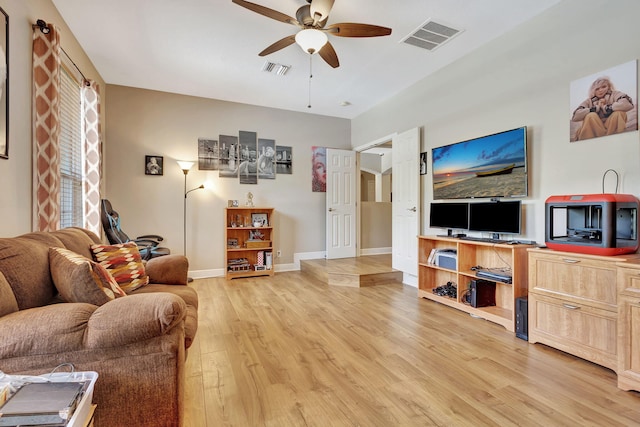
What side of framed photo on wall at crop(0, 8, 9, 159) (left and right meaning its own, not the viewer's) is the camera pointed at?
right

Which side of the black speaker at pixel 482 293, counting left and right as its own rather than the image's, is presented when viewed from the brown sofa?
front

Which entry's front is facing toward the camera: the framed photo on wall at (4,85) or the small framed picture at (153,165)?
the small framed picture

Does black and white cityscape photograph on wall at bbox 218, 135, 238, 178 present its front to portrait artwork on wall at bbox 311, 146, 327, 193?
no

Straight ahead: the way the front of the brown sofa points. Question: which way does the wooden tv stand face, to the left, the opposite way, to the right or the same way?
the opposite way

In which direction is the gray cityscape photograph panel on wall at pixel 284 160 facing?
toward the camera

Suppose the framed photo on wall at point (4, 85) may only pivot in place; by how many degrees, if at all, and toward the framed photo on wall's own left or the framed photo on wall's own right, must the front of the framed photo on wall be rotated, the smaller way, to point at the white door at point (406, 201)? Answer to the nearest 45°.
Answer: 0° — it already faces it

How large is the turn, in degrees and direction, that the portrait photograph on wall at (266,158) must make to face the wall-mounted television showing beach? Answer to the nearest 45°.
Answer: approximately 45° to its left

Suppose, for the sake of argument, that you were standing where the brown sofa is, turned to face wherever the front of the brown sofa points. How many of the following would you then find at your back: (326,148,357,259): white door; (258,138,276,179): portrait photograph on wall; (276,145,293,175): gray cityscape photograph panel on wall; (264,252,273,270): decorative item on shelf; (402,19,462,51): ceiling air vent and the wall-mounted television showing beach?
0

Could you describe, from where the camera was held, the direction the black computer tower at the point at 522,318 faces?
facing the viewer and to the left of the viewer

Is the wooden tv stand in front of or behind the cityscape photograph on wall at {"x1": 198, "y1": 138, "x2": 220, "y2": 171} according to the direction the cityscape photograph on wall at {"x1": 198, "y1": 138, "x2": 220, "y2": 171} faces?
in front

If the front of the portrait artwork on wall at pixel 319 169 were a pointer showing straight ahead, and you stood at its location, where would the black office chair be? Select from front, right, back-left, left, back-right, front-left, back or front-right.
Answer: front-right

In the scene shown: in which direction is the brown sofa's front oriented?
to the viewer's right

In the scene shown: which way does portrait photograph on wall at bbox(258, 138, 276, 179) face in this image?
toward the camera

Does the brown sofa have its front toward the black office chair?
no

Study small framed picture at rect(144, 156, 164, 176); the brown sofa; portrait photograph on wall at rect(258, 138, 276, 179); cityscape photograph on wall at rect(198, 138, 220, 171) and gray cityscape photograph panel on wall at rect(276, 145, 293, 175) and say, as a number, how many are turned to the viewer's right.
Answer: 1

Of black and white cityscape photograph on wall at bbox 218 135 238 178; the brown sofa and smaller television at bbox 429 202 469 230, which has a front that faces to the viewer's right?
the brown sofa

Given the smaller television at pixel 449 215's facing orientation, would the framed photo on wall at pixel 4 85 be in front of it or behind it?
in front

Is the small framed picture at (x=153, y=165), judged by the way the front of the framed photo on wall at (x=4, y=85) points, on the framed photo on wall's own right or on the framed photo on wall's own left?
on the framed photo on wall's own left

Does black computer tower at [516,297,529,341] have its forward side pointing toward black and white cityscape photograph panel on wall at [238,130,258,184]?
no
